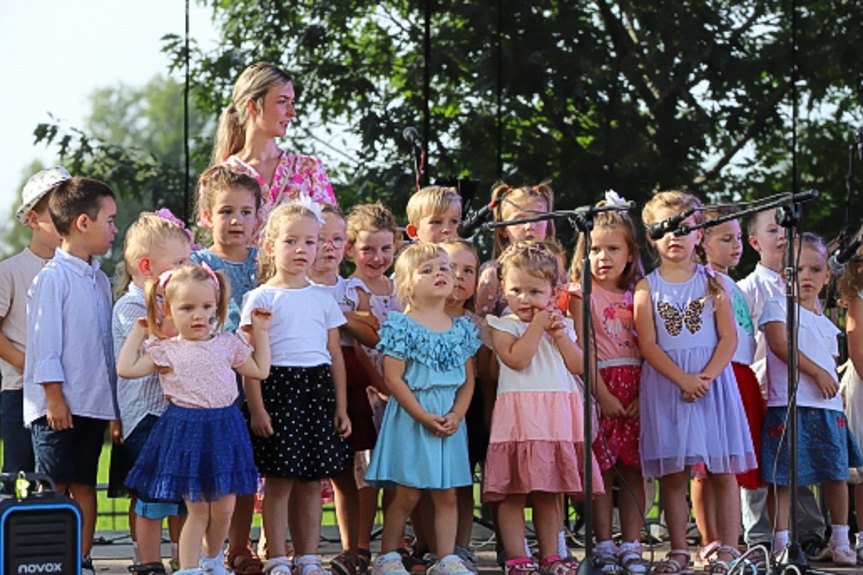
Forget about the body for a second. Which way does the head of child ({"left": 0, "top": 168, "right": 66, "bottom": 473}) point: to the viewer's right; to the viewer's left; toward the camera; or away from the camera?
to the viewer's right

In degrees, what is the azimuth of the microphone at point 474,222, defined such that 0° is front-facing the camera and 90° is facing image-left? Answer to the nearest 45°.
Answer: approximately 90°

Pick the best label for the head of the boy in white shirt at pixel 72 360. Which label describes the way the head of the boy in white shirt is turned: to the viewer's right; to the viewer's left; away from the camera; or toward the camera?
to the viewer's right

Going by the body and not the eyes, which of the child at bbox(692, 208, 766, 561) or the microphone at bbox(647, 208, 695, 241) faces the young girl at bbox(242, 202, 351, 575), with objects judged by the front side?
the microphone

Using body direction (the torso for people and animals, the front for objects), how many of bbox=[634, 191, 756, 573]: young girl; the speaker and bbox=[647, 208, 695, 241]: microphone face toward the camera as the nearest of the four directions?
2

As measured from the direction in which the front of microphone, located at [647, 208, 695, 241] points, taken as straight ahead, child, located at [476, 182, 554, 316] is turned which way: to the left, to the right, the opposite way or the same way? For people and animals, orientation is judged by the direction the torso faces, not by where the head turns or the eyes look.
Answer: to the left

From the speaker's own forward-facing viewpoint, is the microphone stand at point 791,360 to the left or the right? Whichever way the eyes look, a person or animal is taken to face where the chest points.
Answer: on its left

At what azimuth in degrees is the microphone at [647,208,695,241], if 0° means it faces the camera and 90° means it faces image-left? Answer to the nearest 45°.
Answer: approximately 90°

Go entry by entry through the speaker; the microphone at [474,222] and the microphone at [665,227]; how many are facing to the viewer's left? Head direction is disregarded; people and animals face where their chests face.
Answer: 2

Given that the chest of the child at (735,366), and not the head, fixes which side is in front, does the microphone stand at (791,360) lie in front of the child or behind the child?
in front

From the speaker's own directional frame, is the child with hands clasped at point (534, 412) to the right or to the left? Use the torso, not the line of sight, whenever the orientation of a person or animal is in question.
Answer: on its left

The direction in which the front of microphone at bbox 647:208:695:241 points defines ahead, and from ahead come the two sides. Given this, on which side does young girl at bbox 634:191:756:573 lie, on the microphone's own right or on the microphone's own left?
on the microphone's own right
